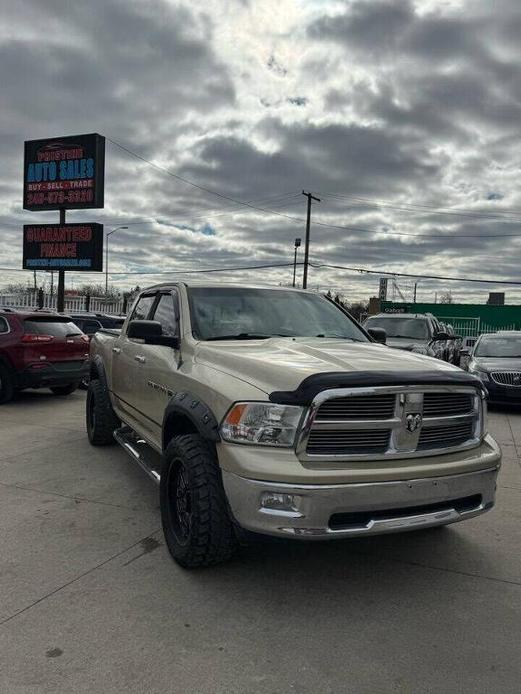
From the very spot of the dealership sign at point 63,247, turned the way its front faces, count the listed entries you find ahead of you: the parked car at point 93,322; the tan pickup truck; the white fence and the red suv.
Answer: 3

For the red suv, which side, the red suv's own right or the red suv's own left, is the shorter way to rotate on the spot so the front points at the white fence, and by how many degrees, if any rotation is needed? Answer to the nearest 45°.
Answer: approximately 45° to the red suv's own right

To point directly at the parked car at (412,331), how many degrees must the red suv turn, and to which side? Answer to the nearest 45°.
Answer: approximately 135° to its right

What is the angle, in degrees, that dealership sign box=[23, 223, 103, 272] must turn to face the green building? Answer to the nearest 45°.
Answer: approximately 90° to its left

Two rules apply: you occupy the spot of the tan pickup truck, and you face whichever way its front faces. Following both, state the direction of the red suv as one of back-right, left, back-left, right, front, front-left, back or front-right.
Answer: back

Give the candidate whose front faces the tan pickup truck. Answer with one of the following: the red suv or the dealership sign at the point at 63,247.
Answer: the dealership sign

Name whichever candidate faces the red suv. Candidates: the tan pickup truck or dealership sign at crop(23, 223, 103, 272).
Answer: the dealership sign

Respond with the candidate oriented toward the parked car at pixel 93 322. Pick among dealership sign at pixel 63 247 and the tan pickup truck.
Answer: the dealership sign

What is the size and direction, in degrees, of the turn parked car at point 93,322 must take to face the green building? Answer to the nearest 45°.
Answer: approximately 90° to its right

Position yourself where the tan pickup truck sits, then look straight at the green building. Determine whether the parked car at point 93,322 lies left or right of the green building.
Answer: left

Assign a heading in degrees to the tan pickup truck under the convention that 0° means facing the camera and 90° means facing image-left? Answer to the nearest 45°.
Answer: approximately 315°
